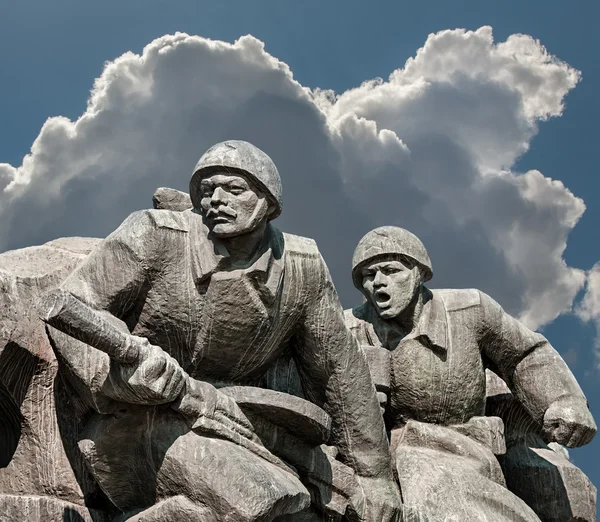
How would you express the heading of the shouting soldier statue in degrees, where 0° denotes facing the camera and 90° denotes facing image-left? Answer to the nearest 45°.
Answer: approximately 45°

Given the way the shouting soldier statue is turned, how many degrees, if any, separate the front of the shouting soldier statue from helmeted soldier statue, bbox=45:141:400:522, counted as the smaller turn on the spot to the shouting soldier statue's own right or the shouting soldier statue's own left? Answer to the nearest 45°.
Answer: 0° — it already faces it
